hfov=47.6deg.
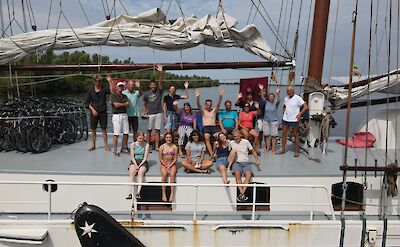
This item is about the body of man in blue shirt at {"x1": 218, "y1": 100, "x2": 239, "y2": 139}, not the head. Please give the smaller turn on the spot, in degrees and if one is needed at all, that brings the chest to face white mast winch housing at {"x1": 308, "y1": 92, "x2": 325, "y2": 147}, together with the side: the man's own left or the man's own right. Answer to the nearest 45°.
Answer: approximately 135° to the man's own left

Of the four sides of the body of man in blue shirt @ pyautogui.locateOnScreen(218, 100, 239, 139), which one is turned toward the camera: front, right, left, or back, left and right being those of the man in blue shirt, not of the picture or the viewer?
front

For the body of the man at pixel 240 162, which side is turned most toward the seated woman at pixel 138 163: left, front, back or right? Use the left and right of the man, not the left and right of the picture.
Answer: right

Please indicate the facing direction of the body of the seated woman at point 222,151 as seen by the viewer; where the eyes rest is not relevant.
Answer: toward the camera

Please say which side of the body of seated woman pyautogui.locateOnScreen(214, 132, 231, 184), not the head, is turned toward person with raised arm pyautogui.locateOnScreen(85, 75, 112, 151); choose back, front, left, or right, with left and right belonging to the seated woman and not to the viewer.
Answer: right

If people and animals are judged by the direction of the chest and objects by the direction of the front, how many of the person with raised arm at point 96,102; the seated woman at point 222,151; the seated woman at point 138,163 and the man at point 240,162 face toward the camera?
4

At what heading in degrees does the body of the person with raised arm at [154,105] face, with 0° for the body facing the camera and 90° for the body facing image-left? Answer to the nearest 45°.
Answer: approximately 0°

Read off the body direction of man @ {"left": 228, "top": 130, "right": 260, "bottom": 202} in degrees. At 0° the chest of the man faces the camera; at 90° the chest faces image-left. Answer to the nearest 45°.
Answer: approximately 0°
